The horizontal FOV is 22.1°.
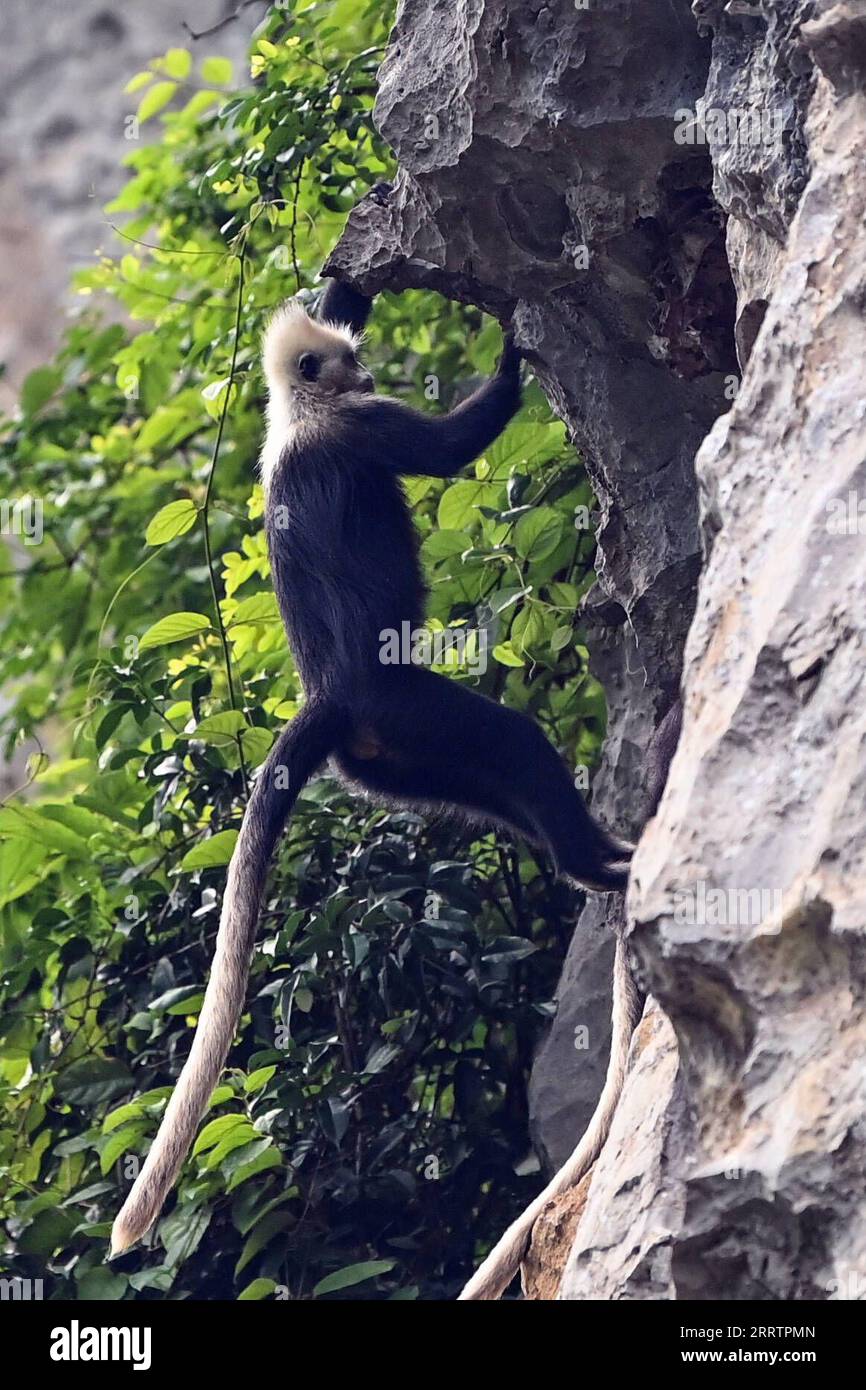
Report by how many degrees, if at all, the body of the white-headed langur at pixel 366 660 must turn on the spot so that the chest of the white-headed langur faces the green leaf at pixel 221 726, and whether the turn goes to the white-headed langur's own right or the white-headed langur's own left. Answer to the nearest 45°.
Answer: approximately 135° to the white-headed langur's own left

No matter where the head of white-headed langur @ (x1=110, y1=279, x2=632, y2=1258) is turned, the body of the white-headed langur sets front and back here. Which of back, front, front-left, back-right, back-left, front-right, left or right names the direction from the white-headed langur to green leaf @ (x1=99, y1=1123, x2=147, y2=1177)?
back-left

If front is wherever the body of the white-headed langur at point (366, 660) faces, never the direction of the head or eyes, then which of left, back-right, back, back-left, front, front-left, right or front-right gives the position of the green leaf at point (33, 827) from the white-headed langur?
back-left

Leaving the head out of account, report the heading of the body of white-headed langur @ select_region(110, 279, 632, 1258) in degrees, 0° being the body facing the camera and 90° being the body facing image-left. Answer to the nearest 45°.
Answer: approximately 270°
